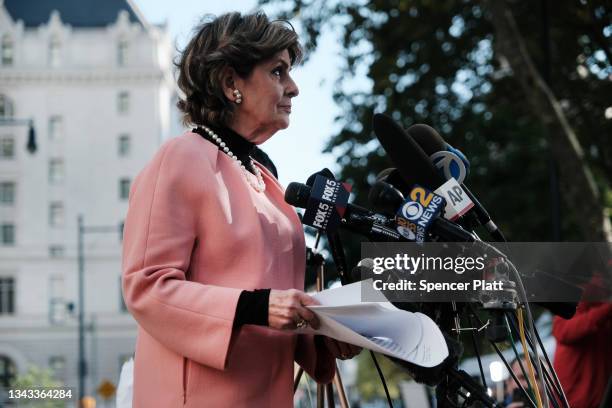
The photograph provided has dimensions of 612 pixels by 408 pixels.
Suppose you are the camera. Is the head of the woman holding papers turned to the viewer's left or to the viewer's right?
to the viewer's right

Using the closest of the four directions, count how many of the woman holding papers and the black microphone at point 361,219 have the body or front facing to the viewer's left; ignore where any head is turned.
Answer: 1

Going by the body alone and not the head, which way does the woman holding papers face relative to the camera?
to the viewer's right

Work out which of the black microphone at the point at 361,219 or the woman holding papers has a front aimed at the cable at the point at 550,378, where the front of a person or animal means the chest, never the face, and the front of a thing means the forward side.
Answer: the woman holding papers

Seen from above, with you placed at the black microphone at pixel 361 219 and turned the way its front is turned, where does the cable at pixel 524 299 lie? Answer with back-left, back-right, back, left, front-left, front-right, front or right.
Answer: back

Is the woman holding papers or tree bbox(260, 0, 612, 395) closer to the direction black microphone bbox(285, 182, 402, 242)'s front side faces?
the woman holding papers

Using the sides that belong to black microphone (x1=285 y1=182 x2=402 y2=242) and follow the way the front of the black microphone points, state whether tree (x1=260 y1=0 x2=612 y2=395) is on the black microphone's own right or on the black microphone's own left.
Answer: on the black microphone's own right

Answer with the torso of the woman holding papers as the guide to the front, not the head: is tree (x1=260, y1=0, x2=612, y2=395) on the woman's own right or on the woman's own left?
on the woman's own left

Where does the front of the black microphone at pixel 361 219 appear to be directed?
to the viewer's left

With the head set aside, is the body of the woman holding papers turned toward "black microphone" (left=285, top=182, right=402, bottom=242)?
yes

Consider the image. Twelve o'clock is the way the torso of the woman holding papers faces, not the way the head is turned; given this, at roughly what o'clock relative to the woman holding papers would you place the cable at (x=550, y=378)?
The cable is roughly at 12 o'clock from the woman holding papers.

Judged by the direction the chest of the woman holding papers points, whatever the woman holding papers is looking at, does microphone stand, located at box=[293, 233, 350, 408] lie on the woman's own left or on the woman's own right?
on the woman's own left

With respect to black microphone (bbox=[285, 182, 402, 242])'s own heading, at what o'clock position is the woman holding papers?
The woman holding papers is roughly at 12 o'clock from the black microphone.

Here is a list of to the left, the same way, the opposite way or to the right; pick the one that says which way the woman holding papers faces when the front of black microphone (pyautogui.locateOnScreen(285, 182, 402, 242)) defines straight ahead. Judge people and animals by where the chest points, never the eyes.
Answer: the opposite way
